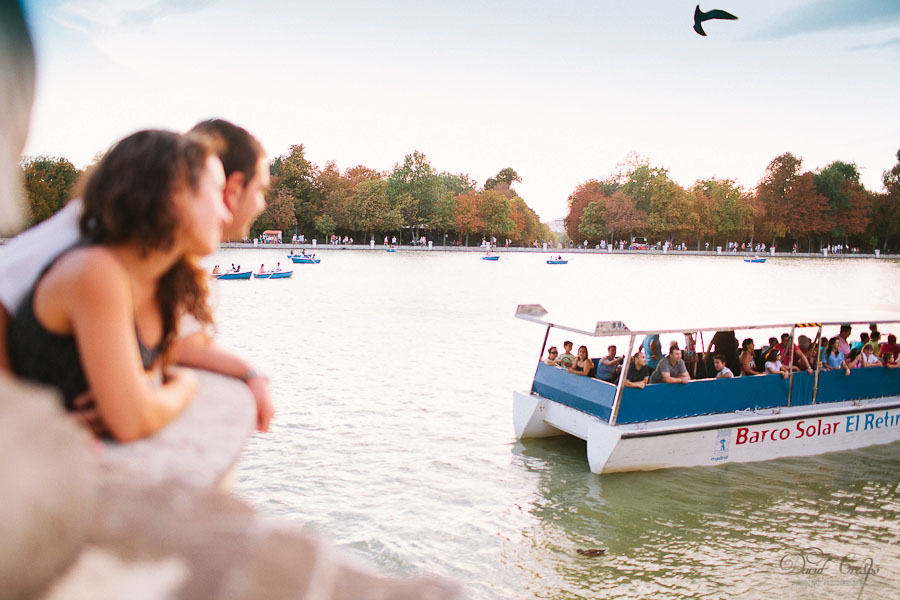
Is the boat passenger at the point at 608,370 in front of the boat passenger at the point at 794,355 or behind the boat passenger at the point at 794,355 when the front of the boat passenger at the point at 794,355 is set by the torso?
in front

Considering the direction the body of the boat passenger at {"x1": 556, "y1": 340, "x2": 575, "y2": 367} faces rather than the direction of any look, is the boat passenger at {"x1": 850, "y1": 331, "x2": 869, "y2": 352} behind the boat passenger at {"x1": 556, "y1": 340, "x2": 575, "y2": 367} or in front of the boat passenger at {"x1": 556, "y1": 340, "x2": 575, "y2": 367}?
behind

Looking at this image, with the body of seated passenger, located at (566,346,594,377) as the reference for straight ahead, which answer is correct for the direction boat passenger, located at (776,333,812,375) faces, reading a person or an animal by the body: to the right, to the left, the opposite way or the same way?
the same way

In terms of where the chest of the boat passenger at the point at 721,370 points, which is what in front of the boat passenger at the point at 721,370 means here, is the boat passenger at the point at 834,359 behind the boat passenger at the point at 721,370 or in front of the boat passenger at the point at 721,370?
behind

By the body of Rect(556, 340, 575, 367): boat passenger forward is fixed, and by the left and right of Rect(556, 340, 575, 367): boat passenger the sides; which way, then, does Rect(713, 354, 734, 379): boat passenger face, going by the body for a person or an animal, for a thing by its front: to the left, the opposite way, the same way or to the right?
the same way

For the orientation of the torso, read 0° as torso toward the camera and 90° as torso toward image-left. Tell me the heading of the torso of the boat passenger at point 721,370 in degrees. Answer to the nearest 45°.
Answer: approximately 45°

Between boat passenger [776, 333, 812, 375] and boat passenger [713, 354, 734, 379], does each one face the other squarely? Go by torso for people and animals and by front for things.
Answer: no

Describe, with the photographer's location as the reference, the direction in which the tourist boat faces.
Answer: facing the viewer and to the left of the viewer

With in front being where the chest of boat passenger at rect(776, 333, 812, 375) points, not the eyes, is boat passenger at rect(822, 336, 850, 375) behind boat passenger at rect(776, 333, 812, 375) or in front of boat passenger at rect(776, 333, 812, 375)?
behind
